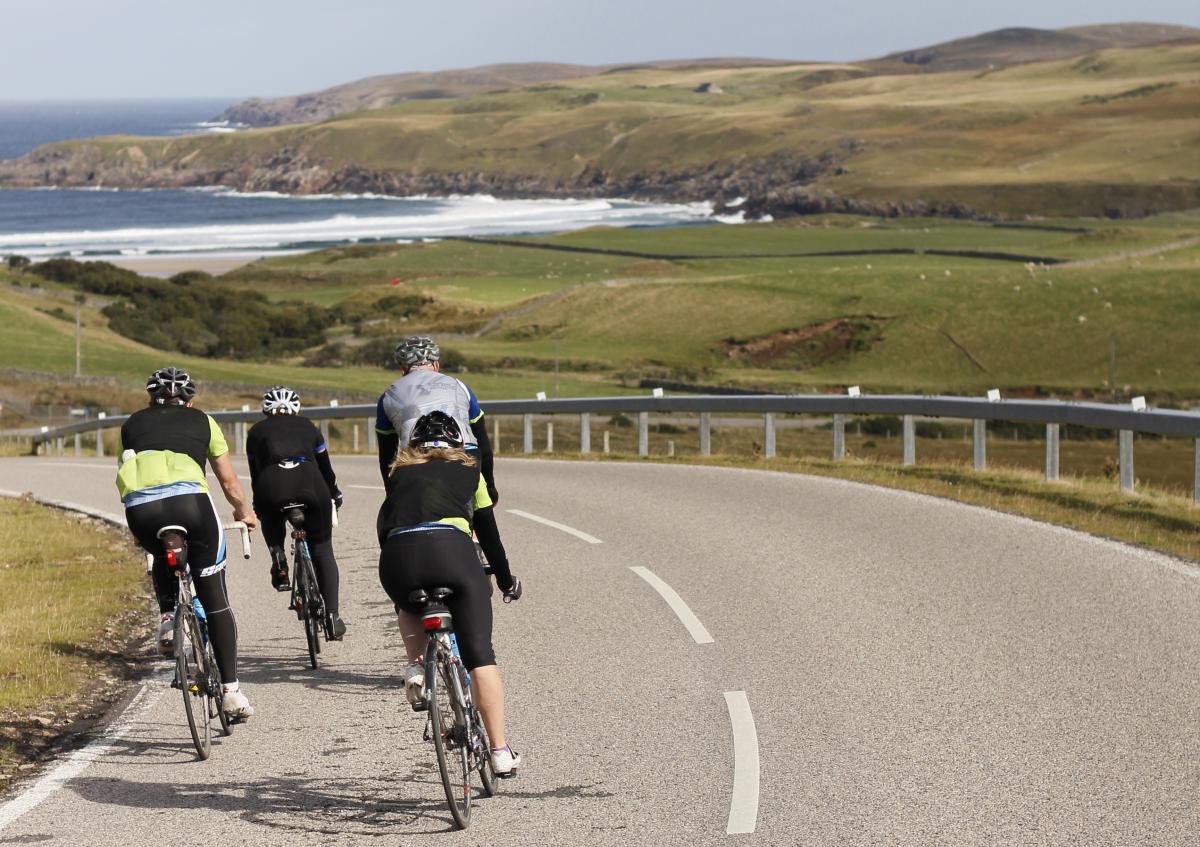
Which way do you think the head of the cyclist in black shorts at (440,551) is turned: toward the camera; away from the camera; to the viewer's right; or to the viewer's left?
away from the camera

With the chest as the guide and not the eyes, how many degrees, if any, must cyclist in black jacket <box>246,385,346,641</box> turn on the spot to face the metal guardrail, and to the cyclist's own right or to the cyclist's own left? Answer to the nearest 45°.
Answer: approximately 45° to the cyclist's own right

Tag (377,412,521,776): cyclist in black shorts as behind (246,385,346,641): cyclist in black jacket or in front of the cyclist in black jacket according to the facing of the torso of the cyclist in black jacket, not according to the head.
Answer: behind

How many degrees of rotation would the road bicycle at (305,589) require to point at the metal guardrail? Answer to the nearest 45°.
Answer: approximately 45° to its right

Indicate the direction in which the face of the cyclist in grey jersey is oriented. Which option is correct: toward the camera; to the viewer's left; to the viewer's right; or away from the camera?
away from the camera

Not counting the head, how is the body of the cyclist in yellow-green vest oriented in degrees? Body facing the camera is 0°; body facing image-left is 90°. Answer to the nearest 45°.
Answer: approximately 180°

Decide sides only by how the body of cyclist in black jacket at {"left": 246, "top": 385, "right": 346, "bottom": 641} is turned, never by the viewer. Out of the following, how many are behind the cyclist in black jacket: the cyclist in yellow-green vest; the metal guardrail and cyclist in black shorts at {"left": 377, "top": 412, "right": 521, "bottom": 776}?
2

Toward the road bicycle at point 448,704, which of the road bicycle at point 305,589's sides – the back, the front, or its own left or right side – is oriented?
back

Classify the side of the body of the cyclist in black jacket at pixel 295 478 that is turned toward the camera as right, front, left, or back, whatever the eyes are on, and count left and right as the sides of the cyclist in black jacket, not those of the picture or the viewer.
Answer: back

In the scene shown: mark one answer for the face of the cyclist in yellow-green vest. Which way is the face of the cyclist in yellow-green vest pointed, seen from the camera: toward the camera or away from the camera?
away from the camera

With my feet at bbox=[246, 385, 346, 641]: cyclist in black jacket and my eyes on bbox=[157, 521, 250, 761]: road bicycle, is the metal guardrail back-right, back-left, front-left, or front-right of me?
back-left

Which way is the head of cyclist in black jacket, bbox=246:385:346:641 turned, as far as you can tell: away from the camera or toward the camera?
away from the camera

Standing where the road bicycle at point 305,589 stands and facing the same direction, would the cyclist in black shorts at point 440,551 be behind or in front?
behind

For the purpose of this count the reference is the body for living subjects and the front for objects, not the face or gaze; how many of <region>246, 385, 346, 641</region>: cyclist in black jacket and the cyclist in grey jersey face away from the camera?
2

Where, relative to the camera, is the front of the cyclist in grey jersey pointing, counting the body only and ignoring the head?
away from the camera

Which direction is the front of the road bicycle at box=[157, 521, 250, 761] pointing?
away from the camera
